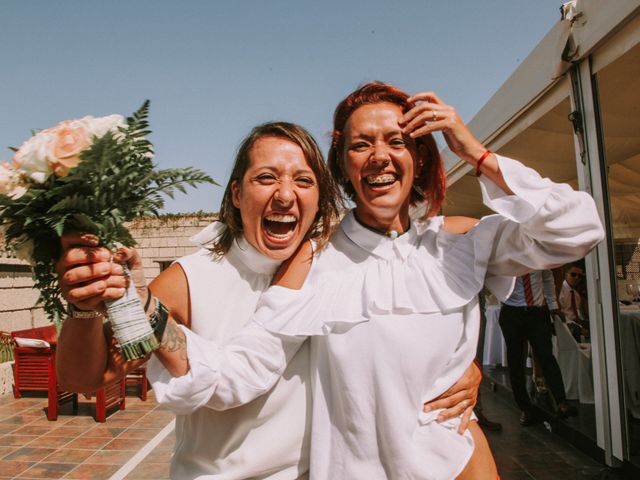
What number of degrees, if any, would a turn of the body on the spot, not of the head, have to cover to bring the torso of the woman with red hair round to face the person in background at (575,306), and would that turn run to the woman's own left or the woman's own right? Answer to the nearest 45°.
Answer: approximately 135° to the woman's own left

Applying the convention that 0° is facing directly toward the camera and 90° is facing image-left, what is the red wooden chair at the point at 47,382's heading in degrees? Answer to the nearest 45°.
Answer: approximately 315°

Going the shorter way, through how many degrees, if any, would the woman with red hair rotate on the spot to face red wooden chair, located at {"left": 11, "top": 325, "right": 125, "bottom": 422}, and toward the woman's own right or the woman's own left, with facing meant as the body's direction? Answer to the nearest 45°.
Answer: approximately 135° to the woman's own right

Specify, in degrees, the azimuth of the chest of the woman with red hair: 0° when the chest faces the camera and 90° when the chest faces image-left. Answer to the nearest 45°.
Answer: approximately 0°
